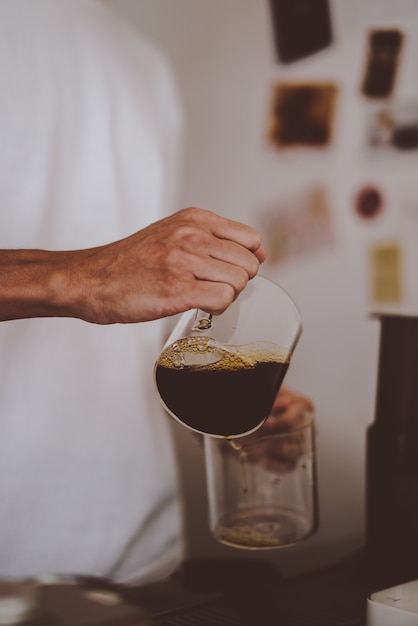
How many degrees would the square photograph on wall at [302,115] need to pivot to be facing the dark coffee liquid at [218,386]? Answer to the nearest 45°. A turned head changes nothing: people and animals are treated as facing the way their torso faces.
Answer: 0° — it already faces it

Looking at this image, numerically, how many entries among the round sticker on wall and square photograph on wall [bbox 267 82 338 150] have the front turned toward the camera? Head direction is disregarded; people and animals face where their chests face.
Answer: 2

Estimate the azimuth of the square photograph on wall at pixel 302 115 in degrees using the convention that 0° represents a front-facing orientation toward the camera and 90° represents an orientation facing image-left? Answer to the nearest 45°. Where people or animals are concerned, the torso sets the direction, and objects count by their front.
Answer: approximately 0°

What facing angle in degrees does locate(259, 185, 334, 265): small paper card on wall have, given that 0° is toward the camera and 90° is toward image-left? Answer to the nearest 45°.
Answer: approximately 0°

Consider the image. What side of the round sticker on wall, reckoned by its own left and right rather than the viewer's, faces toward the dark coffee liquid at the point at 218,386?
front
